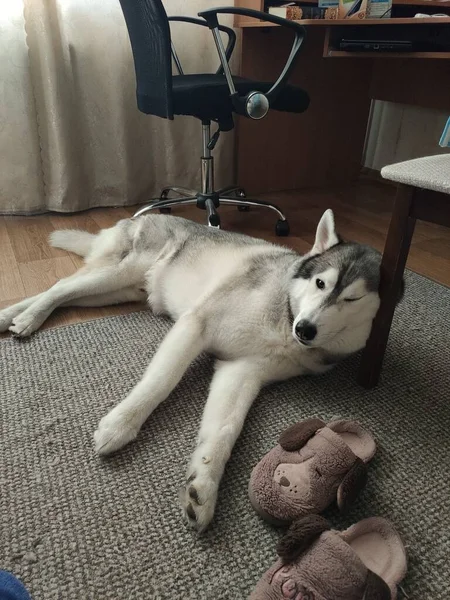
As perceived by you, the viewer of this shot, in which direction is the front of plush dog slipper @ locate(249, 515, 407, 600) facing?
facing the viewer and to the left of the viewer

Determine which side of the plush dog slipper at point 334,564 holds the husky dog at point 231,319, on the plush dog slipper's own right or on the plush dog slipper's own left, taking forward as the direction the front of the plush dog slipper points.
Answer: on the plush dog slipper's own right

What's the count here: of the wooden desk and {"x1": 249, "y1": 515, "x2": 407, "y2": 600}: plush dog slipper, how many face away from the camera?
0

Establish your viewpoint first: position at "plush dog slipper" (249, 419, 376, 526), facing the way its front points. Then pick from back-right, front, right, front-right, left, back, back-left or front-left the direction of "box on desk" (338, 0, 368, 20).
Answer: back-right

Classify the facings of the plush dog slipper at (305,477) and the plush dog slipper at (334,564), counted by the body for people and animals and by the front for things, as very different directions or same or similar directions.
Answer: same or similar directions

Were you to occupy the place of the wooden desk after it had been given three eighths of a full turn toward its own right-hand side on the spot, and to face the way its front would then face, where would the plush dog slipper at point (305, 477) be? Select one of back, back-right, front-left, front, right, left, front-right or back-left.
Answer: back

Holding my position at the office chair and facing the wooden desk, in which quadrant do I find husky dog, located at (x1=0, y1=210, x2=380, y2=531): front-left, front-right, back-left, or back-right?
back-right

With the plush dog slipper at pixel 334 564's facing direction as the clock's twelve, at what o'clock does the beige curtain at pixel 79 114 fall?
The beige curtain is roughly at 3 o'clock from the plush dog slipper.

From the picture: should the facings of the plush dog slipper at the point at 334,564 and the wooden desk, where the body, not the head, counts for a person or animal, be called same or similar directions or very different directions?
same or similar directions

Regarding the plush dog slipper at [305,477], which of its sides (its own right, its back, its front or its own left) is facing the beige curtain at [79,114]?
right
